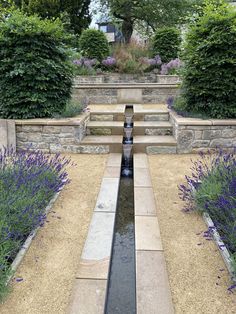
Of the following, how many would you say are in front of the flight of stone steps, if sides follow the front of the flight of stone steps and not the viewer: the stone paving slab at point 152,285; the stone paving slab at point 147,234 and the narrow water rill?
3

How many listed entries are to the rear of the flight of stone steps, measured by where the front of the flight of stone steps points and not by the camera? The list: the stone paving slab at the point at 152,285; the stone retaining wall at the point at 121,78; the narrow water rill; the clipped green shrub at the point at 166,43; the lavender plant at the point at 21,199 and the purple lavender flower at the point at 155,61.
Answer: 3

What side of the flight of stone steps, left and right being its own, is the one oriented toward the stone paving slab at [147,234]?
front

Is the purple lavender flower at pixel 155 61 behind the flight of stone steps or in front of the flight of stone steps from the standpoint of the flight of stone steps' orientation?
behind

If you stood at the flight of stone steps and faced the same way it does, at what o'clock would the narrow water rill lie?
The narrow water rill is roughly at 12 o'clock from the flight of stone steps.

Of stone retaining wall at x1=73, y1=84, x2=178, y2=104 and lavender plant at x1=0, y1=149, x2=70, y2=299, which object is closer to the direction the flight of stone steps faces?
the lavender plant

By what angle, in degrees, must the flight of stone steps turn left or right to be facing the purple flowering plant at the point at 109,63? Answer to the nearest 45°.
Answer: approximately 180°

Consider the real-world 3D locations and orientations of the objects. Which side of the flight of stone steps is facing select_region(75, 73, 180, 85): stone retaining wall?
back

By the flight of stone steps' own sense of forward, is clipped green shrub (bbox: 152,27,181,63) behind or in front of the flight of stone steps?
behind

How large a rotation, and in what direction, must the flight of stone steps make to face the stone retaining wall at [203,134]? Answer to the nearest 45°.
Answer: approximately 45° to its left

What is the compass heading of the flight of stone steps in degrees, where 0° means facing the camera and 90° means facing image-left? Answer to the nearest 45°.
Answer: approximately 0°
